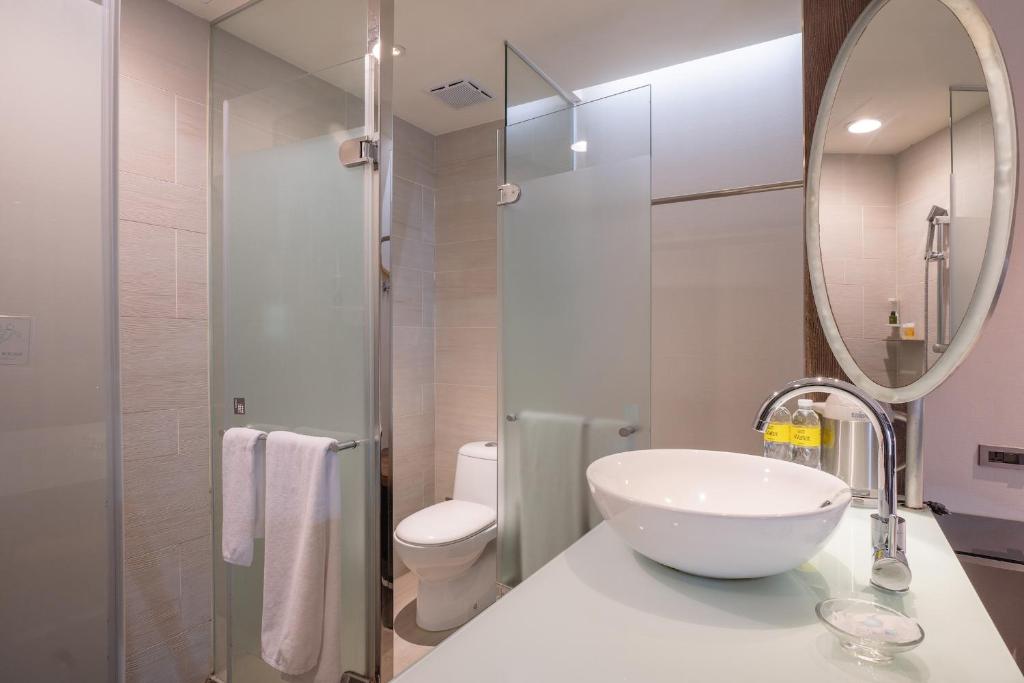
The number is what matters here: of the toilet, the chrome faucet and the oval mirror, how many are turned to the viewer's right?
0

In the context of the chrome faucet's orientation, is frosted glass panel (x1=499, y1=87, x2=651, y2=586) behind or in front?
in front

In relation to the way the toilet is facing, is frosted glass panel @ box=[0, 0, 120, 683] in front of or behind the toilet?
in front

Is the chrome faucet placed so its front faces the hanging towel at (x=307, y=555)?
yes

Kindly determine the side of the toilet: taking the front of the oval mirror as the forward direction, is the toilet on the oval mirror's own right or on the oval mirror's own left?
on the oval mirror's own right

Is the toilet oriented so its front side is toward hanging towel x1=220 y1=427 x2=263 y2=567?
yes

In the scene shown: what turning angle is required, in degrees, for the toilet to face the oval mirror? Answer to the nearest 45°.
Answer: approximately 90° to its left

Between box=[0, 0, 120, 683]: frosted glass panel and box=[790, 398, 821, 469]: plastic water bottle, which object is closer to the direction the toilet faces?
the frosted glass panel

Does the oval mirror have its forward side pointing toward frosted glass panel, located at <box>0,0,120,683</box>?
yes

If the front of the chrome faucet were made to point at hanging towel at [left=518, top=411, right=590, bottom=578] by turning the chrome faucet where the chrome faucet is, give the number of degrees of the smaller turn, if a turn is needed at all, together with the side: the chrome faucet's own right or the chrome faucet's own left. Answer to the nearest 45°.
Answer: approximately 45° to the chrome faucet's own right

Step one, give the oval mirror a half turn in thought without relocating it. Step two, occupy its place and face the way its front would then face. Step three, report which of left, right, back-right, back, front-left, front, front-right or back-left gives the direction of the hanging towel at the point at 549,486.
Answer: back-left

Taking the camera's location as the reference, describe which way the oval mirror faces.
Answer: facing the viewer and to the left of the viewer

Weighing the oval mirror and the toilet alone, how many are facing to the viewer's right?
0

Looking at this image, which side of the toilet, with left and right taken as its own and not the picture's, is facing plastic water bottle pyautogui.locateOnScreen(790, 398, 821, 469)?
left

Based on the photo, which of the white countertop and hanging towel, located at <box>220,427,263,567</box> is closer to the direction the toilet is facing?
the hanging towel

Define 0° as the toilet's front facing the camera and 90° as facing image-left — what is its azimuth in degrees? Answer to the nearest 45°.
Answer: approximately 45°

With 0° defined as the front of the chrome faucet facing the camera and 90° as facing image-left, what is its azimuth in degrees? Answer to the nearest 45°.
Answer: approximately 90°
